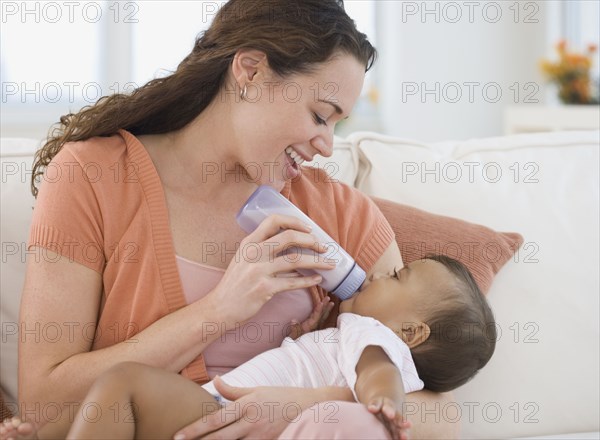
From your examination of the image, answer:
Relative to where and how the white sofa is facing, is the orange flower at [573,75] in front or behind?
behind

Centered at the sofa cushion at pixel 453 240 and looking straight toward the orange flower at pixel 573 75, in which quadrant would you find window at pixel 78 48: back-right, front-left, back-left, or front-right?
front-left

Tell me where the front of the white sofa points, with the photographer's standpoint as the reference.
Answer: facing the viewer

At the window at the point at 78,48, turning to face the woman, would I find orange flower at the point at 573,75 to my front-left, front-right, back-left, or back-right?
front-left

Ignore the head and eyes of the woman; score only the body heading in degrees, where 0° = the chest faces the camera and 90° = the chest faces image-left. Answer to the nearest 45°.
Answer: approximately 315°

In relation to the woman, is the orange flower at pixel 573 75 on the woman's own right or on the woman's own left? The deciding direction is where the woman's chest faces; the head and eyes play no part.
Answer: on the woman's own left
